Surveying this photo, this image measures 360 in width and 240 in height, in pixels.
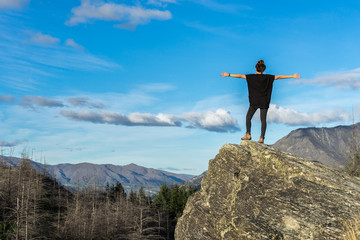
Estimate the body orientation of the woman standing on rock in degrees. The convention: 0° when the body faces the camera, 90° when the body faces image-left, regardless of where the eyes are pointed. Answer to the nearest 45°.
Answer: approximately 180°
